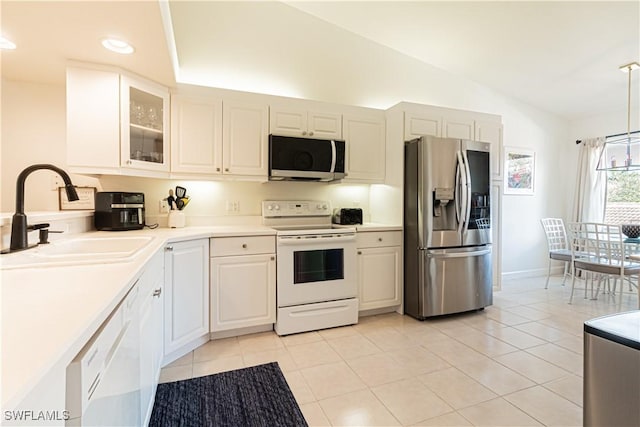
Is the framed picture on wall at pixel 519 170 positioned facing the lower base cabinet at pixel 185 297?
no

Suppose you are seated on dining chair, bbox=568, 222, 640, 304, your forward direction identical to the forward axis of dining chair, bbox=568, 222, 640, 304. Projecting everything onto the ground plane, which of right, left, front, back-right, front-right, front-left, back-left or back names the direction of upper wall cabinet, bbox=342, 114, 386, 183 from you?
back

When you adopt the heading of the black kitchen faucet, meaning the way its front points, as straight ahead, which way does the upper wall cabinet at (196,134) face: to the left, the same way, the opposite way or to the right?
to the right

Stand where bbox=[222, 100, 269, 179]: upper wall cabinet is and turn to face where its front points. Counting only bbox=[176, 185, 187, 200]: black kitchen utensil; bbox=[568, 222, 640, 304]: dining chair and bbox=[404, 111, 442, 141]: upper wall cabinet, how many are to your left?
2

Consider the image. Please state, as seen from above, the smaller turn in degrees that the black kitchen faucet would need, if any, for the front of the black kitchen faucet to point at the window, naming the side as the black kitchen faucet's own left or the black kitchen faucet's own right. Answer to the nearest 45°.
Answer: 0° — it already faces it

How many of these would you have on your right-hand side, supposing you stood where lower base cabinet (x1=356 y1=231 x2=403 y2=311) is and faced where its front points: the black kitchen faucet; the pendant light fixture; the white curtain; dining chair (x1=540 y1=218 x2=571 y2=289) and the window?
1

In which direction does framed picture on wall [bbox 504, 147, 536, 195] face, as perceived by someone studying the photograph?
facing the viewer and to the right of the viewer

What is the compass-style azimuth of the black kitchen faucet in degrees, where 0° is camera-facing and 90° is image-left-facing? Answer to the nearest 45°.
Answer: approximately 270°

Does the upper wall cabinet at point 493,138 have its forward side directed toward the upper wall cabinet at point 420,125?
no

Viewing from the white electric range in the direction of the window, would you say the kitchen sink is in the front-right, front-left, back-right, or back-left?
back-right

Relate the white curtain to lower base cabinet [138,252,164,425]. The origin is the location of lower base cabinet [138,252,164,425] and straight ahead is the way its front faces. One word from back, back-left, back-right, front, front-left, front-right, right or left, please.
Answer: front

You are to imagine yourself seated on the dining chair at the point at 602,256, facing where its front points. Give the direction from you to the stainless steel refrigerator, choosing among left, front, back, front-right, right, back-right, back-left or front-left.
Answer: back

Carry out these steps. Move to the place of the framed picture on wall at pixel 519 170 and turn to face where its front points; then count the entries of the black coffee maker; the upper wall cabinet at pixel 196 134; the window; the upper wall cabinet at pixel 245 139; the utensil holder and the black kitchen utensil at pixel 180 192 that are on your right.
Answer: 5

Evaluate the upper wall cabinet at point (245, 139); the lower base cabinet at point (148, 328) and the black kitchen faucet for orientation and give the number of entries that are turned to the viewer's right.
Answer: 2

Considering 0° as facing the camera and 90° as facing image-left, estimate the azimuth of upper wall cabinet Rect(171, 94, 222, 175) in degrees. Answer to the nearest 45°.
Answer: approximately 0°

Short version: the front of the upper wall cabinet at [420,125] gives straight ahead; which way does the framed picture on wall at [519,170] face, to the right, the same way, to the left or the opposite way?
the same way

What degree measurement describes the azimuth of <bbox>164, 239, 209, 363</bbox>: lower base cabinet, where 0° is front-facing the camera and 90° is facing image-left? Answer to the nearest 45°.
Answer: approximately 315°

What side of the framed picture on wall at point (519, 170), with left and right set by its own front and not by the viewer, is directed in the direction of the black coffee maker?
right

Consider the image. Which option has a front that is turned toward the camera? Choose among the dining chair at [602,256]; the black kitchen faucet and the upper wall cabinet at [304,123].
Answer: the upper wall cabinet

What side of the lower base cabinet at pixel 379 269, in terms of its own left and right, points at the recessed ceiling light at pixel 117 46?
right

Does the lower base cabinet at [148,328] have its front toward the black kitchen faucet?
no
